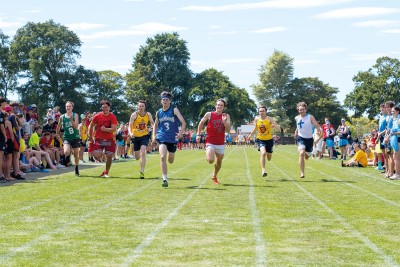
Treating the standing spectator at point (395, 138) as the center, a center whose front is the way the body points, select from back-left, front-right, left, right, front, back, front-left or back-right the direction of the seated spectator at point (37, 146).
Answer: front

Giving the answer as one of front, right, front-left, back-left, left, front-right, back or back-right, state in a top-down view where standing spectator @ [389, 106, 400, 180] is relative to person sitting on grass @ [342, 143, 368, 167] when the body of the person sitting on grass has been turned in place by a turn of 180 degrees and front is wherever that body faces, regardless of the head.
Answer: right

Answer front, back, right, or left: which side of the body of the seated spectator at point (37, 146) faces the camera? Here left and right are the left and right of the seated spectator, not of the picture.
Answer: right

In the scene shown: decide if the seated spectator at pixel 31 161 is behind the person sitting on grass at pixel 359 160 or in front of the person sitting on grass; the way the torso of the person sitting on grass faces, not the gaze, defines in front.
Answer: in front

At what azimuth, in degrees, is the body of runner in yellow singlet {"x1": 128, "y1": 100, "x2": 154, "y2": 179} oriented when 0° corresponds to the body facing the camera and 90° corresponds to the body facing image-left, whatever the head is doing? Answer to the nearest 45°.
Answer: approximately 0°

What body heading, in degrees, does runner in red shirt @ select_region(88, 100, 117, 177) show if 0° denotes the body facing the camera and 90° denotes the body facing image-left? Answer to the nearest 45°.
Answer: approximately 0°

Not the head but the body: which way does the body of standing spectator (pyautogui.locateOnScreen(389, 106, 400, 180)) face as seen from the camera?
to the viewer's left

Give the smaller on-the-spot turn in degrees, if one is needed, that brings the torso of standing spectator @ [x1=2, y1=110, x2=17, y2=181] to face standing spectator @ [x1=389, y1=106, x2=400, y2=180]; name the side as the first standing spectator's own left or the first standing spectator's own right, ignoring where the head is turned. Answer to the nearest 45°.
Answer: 0° — they already face them

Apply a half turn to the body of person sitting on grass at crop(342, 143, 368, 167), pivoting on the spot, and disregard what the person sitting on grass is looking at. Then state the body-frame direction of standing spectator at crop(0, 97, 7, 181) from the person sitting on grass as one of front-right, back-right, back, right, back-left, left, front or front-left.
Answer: back-right

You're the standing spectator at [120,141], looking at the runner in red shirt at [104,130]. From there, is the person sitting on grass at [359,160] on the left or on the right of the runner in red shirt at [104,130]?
left

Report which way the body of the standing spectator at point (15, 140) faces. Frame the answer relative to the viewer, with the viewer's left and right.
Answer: facing to the right of the viewer

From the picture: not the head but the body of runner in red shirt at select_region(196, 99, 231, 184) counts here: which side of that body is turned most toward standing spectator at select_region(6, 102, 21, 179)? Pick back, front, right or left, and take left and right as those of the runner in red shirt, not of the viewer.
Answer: right

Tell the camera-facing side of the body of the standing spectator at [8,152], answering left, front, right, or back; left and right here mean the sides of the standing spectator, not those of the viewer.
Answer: right

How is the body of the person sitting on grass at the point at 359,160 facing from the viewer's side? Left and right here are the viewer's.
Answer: facing to the left of the viewer

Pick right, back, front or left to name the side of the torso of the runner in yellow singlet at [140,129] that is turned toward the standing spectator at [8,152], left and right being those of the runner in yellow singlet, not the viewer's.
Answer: right
